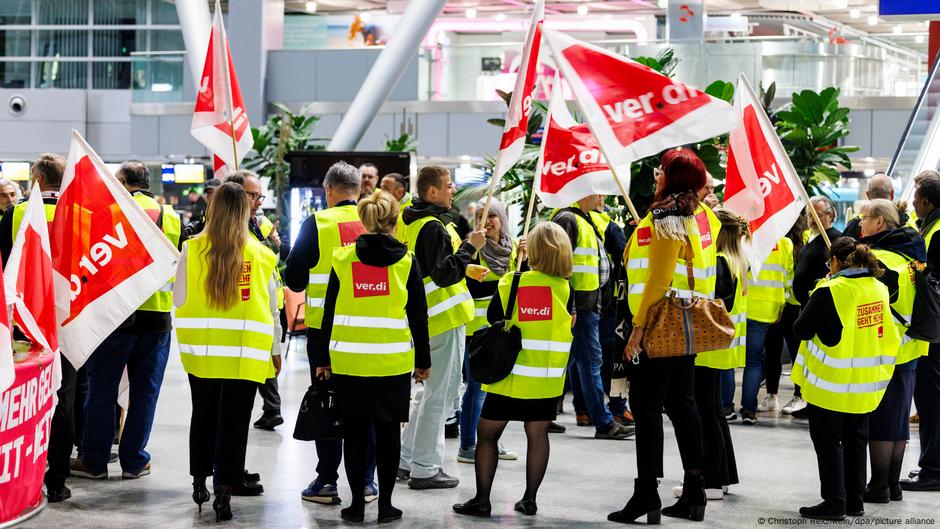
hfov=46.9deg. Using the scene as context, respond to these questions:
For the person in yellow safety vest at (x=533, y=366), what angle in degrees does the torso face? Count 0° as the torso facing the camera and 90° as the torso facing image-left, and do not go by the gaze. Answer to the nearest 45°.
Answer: approximately 135°

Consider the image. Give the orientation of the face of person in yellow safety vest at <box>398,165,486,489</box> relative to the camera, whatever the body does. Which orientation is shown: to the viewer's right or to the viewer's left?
to the viewer's right

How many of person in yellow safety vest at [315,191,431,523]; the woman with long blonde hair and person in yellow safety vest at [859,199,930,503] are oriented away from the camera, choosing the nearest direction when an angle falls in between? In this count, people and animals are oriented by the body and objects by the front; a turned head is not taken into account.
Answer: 2

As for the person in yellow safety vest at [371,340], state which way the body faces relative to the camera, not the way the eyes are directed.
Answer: away from the camera

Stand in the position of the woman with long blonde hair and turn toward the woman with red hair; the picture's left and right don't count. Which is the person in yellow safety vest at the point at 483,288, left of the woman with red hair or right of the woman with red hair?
left

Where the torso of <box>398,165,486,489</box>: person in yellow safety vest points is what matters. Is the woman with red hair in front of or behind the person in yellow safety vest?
in front

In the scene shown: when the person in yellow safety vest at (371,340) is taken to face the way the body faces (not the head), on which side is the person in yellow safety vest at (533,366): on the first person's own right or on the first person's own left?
on the first person's own right

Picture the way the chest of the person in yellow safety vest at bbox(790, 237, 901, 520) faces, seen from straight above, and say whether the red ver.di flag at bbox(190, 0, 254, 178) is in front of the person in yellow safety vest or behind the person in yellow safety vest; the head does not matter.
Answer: in front
